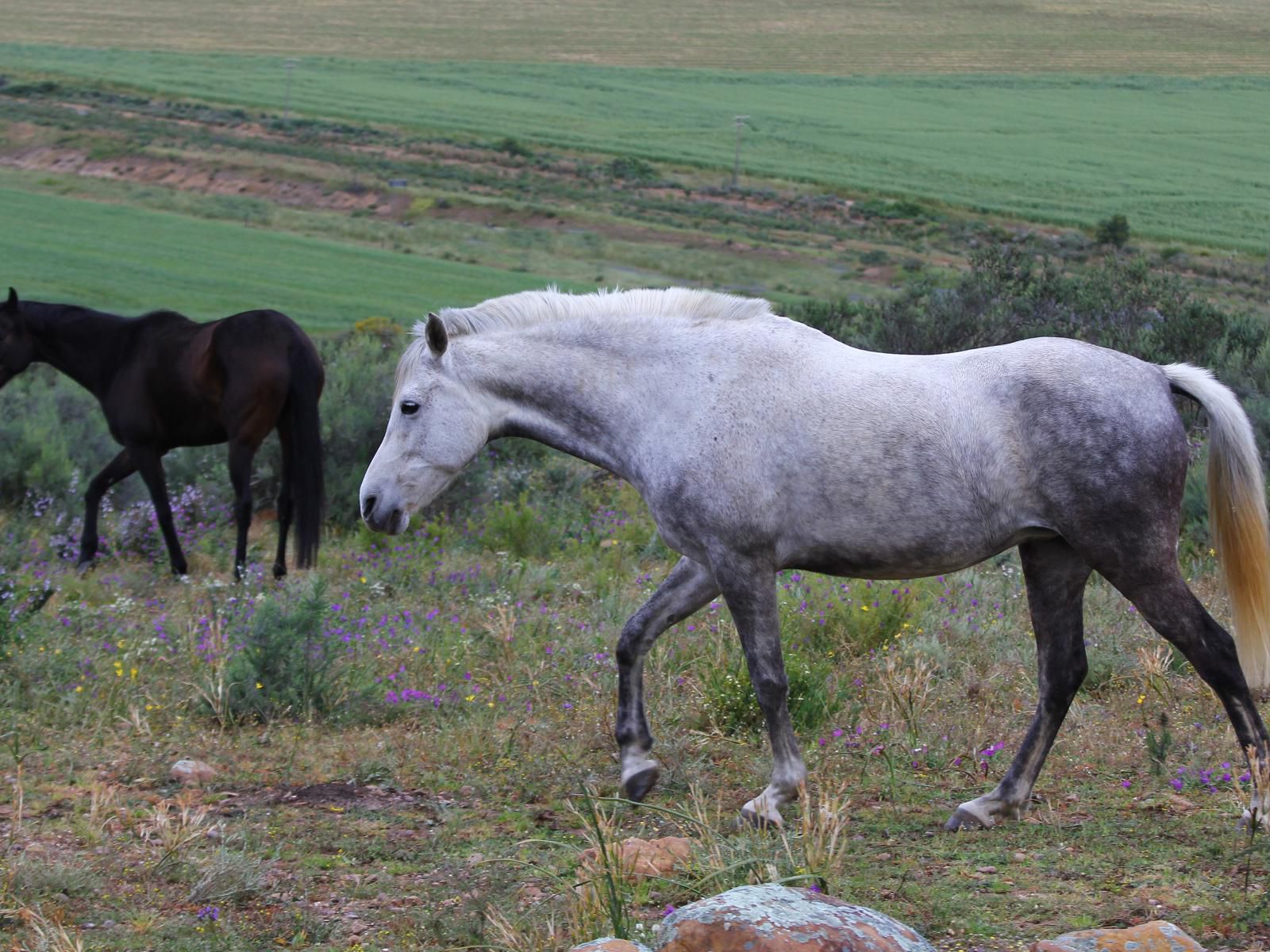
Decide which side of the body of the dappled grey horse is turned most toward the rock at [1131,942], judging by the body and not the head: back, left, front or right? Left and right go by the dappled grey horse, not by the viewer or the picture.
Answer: left

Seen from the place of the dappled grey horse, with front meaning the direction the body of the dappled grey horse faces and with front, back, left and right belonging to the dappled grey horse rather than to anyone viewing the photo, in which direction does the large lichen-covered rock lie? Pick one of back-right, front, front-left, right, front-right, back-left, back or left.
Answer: left

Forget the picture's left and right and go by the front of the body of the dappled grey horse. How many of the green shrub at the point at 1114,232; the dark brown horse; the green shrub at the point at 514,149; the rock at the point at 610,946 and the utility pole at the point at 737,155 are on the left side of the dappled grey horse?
1

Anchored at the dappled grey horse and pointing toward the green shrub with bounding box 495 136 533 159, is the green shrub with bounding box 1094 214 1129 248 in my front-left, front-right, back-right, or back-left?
front-right

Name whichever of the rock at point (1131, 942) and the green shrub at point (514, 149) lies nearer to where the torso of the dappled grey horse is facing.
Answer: the green shrub

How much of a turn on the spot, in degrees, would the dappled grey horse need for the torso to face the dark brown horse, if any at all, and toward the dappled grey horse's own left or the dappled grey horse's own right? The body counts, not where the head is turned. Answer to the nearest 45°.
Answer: approximately 45° to the dappled grey horse's own right

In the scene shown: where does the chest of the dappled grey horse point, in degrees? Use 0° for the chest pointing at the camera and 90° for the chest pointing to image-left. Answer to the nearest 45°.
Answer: approximately 90°

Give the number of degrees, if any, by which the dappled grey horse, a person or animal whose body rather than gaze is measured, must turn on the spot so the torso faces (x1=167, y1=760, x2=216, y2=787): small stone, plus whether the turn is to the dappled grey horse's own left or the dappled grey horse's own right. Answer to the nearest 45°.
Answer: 0° — it already faces it

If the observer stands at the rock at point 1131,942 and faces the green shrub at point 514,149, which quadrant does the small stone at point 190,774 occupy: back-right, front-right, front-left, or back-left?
front-left

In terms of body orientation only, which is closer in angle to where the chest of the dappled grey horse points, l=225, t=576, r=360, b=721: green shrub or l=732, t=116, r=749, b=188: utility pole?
the green shrub

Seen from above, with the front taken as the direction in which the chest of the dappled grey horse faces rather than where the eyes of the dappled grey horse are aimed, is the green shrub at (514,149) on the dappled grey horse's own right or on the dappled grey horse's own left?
on the dappled grey horse's own right

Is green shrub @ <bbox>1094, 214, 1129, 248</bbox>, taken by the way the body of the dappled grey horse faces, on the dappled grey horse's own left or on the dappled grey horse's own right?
on the dappled grey horse's own right

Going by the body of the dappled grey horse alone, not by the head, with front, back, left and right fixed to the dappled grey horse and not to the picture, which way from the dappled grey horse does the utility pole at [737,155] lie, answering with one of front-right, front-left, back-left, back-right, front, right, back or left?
right
